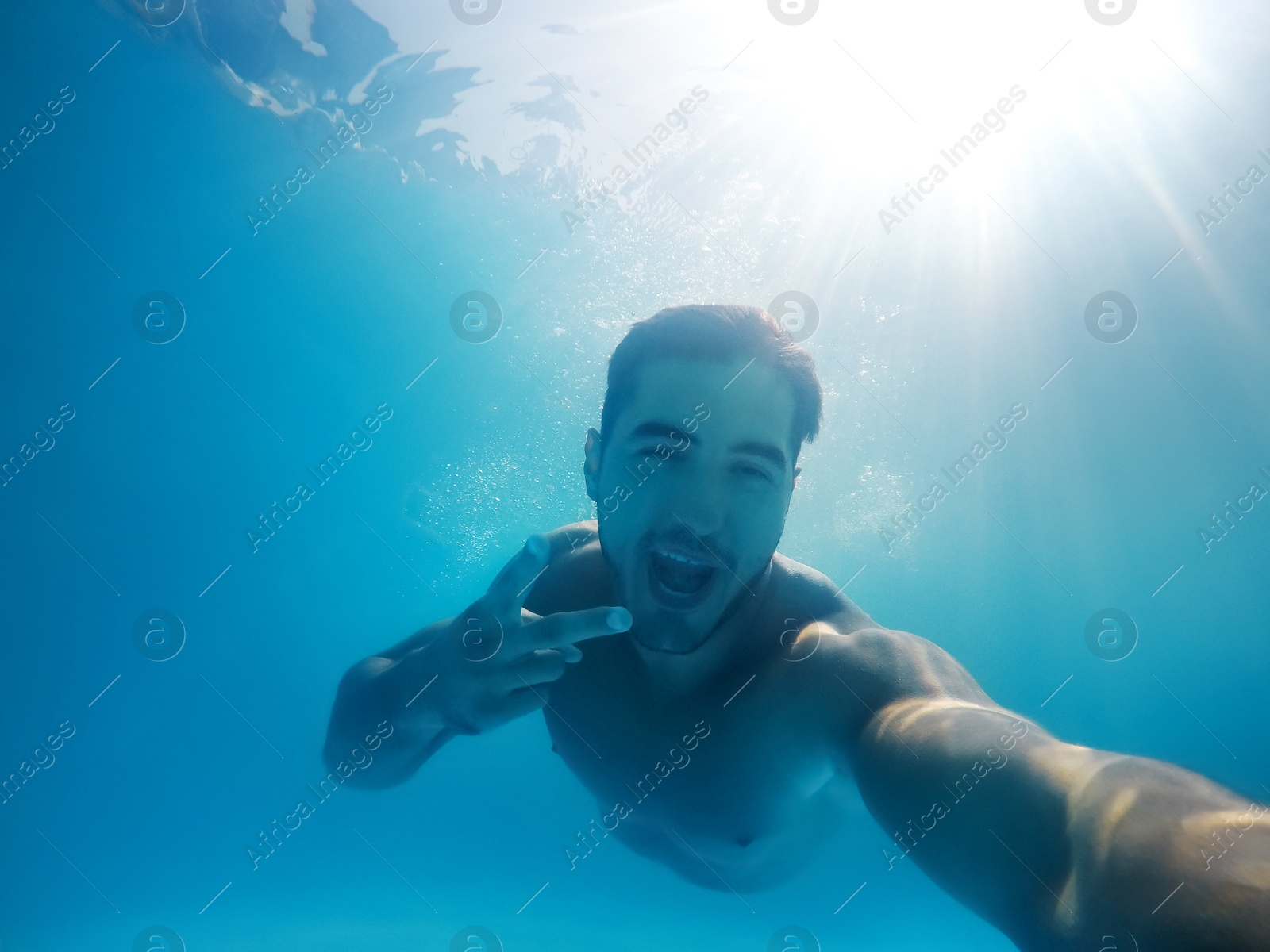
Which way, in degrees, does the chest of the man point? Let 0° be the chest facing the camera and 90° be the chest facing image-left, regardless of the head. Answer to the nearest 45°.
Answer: approximately 0°
